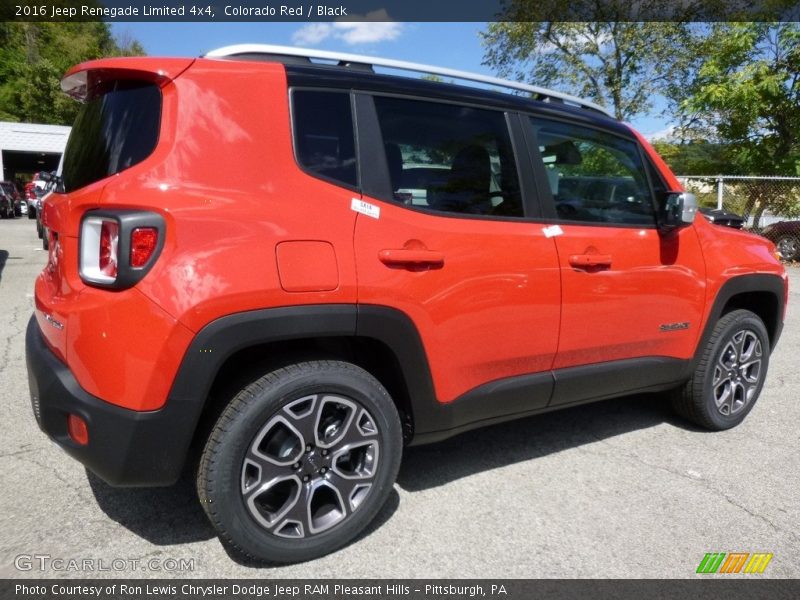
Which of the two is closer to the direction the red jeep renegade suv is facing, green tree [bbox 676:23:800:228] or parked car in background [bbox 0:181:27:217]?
the green tree

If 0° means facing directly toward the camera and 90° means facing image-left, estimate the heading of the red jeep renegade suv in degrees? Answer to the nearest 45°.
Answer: approximately 225°

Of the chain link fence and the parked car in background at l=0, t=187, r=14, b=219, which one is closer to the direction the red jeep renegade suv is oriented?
the chain link fence

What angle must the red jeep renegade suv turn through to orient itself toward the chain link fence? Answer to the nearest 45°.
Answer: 0° — it already faces it

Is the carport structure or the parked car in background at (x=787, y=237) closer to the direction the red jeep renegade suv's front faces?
the parked car in background

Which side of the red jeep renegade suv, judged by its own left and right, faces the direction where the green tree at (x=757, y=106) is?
front

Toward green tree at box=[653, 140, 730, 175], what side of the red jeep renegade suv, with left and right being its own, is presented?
front

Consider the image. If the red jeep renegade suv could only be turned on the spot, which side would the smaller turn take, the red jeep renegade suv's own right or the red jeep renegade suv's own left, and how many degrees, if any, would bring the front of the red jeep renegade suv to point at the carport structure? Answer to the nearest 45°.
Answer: approximately 90° to the red jeep renegade suv's own left

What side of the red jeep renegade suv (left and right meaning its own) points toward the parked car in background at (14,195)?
left

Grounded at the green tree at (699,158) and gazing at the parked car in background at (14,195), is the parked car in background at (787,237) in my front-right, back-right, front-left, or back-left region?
back-left
